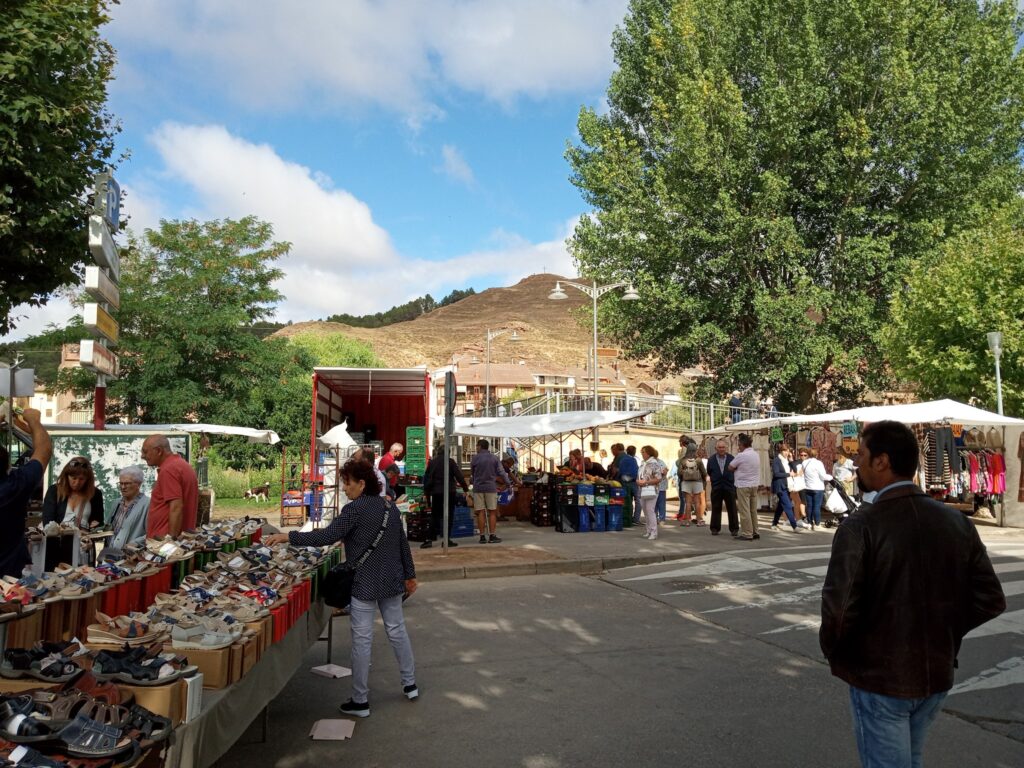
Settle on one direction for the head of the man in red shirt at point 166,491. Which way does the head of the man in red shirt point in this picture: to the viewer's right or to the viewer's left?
to the viewer's left

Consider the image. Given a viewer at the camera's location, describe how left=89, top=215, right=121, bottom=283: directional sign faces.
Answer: facing the viewer and to the right of the viewer

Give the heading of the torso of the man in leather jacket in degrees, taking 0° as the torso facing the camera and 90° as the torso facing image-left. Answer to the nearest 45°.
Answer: approximately 135°

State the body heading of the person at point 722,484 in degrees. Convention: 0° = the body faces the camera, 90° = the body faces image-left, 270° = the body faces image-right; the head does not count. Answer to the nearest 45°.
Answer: approximately 0°

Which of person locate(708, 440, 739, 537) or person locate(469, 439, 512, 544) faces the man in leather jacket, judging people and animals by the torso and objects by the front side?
person locate(708, 440, 739, 537)

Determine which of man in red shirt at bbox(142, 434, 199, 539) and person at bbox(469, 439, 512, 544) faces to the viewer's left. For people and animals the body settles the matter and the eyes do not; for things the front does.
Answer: the man in red shirt

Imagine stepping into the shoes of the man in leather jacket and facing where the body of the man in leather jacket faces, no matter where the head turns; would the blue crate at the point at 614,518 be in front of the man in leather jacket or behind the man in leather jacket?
in front

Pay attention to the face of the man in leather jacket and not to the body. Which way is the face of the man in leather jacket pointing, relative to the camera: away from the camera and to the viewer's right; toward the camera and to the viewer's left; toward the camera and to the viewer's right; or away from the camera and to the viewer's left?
away from the camera and to the viewer's left

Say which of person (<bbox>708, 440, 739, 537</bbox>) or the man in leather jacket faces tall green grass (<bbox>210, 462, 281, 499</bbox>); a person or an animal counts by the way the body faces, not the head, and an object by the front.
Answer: the man in leather jacket
